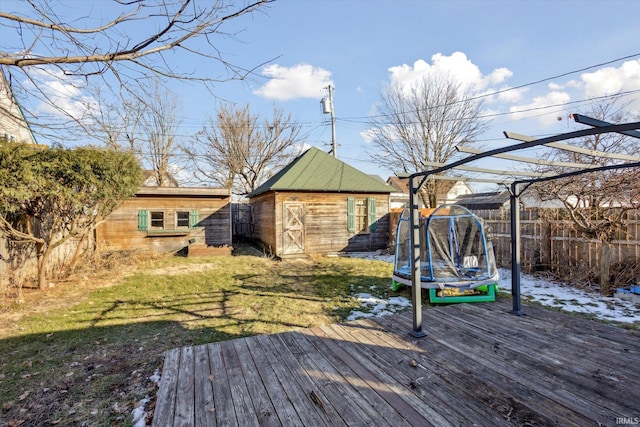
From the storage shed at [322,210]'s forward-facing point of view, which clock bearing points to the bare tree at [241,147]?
The bare tree is roughly at 5 o'clock from the storage shed.

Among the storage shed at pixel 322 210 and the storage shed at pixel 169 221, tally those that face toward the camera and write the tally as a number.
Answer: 2

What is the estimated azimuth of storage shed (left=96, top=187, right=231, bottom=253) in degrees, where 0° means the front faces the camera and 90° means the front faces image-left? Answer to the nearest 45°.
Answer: approximately 0°

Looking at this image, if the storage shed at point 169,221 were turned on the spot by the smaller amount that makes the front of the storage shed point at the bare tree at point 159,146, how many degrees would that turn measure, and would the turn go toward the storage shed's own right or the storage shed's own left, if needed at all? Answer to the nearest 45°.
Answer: approximately 180°

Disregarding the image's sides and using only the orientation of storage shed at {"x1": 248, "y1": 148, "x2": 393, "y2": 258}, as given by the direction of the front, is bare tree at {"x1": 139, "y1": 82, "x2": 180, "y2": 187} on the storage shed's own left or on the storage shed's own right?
on the storage shed's own right

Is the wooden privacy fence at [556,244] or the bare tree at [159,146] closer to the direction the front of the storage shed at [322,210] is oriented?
the wooden privacy fence

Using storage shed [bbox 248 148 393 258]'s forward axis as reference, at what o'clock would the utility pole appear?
The utility pole is roughly at 6 o'clock from the storage shed.
